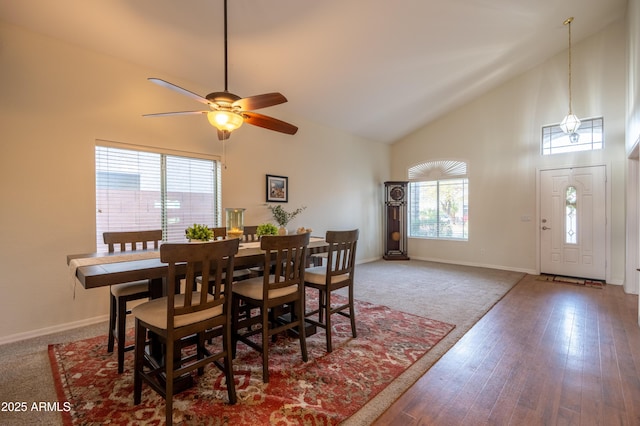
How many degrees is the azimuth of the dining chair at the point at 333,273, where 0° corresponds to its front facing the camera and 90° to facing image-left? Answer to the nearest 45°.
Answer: approximately 135°

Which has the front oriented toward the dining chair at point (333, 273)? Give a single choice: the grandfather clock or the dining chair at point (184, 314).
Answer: the grandfather clock

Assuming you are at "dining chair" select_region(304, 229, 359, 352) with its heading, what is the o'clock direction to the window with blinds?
The window with blinds is roughly at 11 o'clock from the dining chair.

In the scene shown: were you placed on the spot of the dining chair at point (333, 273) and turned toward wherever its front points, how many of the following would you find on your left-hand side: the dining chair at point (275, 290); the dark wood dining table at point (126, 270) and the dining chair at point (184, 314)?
3

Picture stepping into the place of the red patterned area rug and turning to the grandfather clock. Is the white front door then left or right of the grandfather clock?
right

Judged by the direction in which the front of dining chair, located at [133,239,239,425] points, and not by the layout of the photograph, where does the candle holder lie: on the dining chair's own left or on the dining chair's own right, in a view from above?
on the dining chair's own right

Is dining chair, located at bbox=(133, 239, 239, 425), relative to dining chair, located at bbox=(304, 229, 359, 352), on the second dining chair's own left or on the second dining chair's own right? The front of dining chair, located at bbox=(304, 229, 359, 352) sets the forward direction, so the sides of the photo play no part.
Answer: on the second dining chair's own left

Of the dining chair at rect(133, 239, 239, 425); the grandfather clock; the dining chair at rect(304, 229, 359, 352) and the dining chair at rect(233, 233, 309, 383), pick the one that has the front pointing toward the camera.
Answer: the grandfather clock

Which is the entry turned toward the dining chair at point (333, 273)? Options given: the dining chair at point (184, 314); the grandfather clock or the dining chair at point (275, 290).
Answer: the grandfather clock

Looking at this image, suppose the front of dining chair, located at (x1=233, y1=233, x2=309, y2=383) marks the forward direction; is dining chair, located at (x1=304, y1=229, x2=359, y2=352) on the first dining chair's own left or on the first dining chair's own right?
on the first dining chair's own right

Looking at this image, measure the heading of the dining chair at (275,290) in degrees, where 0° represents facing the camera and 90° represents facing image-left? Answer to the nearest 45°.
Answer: approximately 135°

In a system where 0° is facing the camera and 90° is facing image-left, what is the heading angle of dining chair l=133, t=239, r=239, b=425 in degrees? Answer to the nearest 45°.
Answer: approximately 135°
